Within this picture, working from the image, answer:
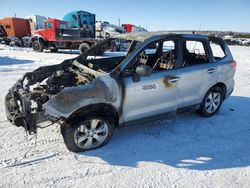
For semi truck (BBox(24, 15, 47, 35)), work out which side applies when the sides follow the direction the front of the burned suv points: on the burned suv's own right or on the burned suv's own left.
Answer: on the burned suv's own right

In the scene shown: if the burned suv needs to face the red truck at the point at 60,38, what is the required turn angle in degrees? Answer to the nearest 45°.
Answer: approximately 135° to its right

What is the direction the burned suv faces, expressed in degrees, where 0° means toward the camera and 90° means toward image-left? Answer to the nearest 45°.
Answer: approximately 45°
